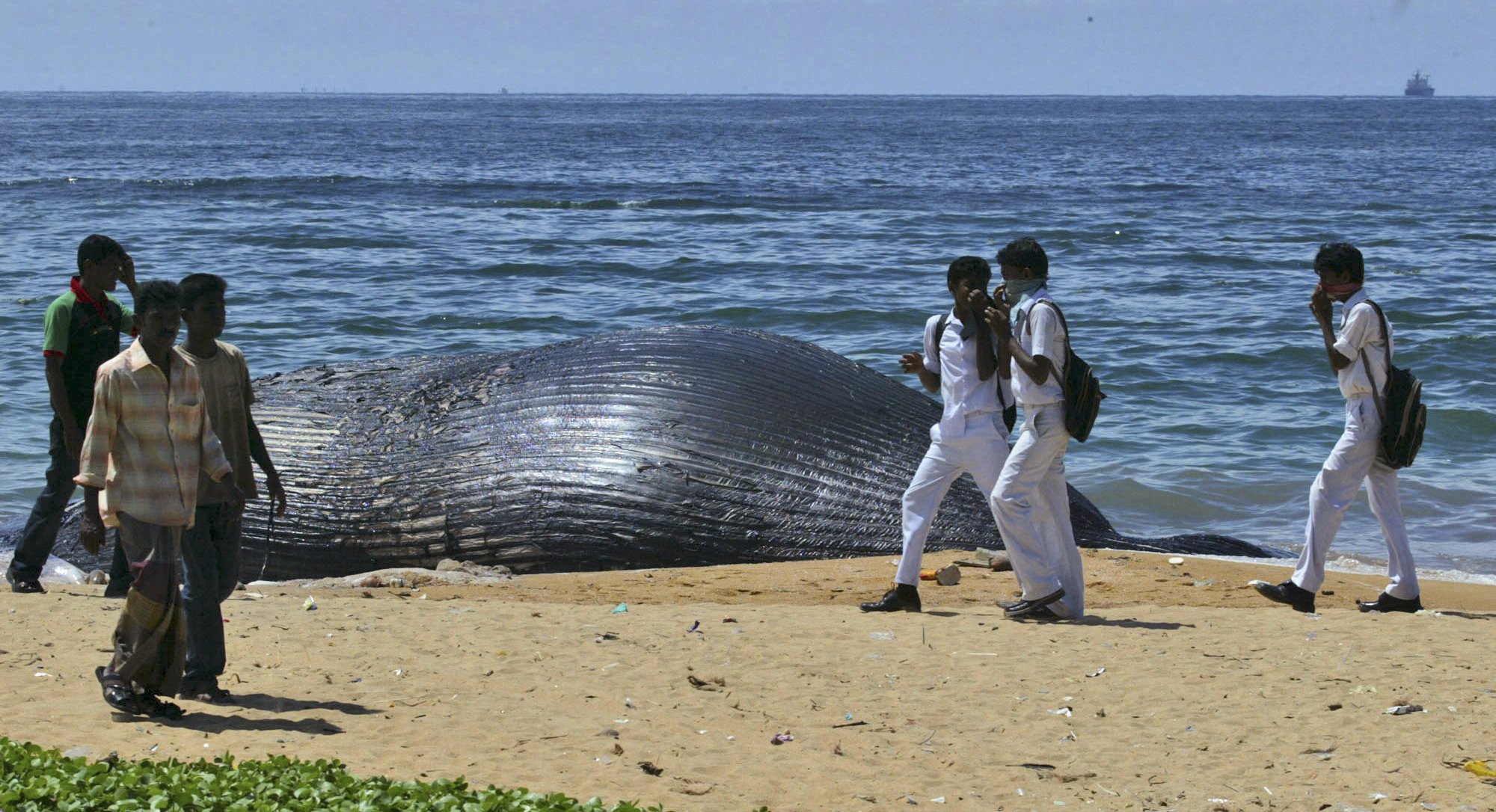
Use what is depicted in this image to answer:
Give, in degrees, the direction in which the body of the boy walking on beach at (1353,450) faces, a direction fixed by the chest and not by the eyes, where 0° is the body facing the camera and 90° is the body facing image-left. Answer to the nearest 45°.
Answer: approximately 90°

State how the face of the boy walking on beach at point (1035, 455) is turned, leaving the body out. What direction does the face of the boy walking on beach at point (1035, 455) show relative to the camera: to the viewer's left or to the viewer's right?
to the viewer's left

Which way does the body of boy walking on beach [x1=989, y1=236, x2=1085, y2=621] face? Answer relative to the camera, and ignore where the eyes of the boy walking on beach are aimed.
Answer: to the viewer's left

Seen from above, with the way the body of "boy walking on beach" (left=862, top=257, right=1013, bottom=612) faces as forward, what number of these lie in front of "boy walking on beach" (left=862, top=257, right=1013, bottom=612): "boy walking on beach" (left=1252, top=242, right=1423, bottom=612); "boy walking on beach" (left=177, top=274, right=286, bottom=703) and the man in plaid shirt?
2

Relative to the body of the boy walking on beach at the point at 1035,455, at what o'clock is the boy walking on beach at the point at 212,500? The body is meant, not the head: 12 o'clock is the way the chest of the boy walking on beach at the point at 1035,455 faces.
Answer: the boy walking on beach at the point at 212,500 is roughly at 11 o'clock from the boy walking on beach at the point at 1035,455.

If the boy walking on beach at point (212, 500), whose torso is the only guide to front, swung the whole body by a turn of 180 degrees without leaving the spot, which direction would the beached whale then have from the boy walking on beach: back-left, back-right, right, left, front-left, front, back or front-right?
right
